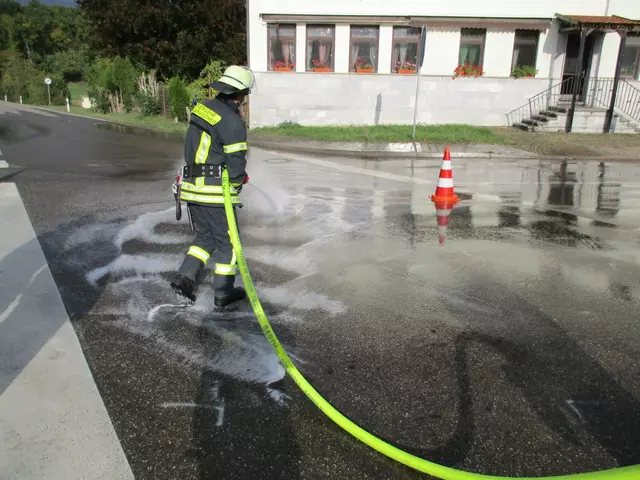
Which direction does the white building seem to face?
toward the camera

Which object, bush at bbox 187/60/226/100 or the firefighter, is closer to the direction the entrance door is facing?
the firefighter

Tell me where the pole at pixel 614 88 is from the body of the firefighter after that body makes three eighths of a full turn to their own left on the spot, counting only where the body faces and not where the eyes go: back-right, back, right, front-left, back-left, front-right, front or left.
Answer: back-right

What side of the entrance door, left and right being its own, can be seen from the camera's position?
front

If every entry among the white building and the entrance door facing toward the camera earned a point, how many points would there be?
2

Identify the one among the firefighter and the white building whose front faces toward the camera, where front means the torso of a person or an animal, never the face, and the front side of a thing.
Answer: the white building

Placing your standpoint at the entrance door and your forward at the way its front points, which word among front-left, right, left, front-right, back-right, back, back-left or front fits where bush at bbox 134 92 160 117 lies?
right

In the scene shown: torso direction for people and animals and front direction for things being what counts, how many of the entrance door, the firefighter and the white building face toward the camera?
2

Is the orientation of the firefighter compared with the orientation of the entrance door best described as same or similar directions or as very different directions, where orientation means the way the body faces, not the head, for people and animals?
very different directions

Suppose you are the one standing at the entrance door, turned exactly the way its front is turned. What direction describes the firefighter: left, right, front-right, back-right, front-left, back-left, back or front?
front

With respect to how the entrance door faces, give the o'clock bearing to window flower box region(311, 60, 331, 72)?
The window flower box is roughly at 2 o'clock from the entrance door.

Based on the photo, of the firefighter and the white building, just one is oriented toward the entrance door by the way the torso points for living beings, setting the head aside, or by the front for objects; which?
the firefighter

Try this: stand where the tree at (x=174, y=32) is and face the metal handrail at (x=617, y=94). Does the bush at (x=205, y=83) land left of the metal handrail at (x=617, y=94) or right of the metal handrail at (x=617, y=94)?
right

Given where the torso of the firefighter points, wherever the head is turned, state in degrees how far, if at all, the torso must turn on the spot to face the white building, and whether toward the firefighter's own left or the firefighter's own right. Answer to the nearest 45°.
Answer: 0° — they already face it

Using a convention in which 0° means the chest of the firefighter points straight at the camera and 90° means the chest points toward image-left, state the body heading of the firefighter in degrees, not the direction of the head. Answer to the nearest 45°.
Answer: approximately 225°

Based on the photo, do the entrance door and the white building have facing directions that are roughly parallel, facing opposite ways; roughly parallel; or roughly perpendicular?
roughly parallel

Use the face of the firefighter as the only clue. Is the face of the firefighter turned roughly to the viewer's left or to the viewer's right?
to the viewer's right

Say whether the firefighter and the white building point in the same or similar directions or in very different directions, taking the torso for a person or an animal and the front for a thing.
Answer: very different directions

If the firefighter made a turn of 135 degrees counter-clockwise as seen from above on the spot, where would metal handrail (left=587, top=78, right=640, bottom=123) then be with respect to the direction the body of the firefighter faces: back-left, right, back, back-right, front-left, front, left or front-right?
back-right
